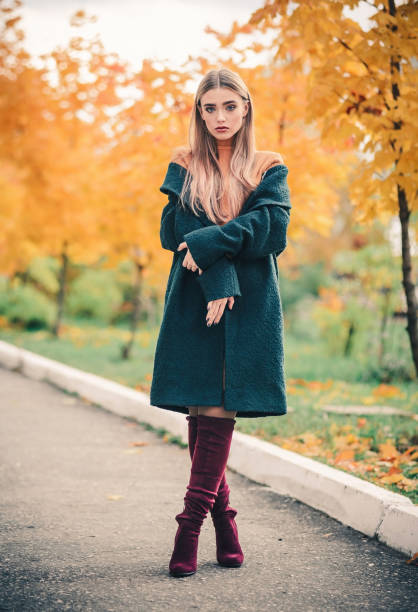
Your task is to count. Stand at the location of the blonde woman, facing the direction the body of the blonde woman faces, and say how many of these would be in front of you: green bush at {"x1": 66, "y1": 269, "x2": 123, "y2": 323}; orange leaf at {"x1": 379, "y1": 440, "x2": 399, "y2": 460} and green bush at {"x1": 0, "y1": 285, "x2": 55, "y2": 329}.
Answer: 0

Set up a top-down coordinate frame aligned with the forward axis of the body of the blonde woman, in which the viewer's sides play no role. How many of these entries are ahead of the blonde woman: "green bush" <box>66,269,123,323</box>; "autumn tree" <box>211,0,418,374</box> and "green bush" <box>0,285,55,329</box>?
0

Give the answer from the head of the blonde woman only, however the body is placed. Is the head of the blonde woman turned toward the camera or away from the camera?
toward the camera

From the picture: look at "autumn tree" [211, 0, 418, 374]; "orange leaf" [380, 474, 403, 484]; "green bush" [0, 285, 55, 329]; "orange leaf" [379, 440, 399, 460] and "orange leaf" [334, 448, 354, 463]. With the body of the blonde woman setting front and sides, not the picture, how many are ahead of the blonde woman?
0

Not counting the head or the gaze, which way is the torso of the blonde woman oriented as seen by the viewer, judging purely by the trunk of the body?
toward the camera

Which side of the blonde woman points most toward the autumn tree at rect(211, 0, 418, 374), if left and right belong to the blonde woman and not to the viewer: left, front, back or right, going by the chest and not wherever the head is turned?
back

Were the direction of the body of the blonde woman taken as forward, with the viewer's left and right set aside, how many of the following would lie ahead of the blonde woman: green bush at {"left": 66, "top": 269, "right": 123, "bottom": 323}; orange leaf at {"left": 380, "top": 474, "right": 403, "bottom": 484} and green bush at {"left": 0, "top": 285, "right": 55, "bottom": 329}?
0

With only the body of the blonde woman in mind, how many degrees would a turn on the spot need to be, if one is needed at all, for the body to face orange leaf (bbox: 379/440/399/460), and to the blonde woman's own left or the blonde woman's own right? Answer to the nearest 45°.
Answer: approximately 135° to the blonde woman's own left

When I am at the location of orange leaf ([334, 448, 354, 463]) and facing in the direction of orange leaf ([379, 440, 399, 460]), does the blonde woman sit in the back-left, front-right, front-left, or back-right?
back-right

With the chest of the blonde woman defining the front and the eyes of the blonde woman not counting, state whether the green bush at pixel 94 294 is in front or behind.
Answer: behind

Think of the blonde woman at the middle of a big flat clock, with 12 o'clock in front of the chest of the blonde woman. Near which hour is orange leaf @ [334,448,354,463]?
The orange leaf is roughly at 7 o'clock from the blonde woman.

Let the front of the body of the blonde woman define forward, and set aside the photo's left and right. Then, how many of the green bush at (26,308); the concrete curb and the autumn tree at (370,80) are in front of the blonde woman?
0

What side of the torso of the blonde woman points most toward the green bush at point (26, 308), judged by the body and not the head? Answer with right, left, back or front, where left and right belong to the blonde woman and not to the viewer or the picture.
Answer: back

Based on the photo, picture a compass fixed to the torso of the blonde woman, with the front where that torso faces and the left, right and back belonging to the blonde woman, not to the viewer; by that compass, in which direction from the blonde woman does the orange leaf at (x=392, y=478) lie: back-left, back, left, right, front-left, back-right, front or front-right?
back-left
